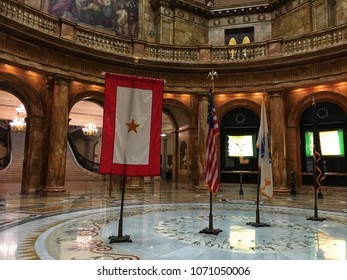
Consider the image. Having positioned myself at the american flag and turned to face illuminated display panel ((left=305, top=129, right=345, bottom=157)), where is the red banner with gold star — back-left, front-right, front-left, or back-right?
back-left

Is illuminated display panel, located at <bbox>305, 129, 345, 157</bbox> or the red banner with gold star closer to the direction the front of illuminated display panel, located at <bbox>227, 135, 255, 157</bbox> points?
the red banner with gold star

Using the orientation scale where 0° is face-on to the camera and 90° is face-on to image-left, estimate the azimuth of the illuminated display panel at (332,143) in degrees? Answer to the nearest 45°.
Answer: approximately 0°

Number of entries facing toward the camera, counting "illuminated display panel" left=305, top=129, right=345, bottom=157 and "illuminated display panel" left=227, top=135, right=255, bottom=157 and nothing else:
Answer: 2

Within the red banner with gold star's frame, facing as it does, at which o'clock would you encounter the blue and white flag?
The blue and white flag is roughly at 8 o'clock from the red banner with gold star.

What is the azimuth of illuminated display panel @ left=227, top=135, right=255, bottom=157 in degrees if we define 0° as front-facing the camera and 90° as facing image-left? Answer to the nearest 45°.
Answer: approximately 0°

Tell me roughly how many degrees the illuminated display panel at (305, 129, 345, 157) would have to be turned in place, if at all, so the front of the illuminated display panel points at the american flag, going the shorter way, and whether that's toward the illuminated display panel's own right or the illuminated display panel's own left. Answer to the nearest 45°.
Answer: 0° — it already faces it

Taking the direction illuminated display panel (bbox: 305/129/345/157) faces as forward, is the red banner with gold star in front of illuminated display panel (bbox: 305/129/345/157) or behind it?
in front

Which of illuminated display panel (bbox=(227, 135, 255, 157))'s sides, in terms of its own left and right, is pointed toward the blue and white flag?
front

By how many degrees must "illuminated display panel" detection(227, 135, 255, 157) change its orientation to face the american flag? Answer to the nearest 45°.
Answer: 0° — it already faces it

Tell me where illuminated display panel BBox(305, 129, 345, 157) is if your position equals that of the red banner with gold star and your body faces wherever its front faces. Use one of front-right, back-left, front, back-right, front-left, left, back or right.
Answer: back-left
